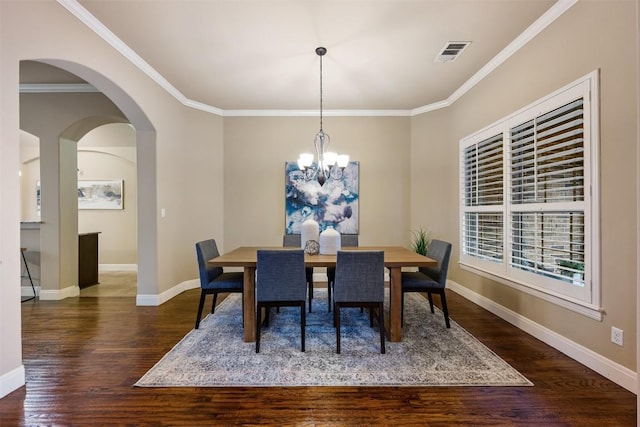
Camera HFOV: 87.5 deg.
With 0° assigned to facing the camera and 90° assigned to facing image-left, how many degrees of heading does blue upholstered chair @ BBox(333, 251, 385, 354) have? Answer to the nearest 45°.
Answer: approximately 180°

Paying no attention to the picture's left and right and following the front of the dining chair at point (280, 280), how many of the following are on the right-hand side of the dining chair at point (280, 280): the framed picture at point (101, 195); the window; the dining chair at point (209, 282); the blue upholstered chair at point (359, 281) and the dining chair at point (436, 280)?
3

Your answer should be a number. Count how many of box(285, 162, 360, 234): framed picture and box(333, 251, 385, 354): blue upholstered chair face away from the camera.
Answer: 1

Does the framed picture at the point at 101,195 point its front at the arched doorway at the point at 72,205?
yes

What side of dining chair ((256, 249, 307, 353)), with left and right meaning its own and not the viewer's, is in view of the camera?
back

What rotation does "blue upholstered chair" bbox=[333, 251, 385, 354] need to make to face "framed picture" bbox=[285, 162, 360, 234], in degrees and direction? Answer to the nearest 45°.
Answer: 0° — it already faces it

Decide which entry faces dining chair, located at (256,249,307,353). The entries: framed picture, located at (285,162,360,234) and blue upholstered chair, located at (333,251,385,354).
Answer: the framed picture

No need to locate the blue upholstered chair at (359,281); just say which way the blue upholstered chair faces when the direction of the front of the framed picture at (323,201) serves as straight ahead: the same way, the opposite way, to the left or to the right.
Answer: the opposite way

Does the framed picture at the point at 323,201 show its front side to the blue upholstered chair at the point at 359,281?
yes

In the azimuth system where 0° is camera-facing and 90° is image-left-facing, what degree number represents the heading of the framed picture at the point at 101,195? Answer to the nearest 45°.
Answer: approximately 0°

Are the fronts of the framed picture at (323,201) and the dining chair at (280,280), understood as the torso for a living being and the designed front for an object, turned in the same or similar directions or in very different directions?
very different directions
